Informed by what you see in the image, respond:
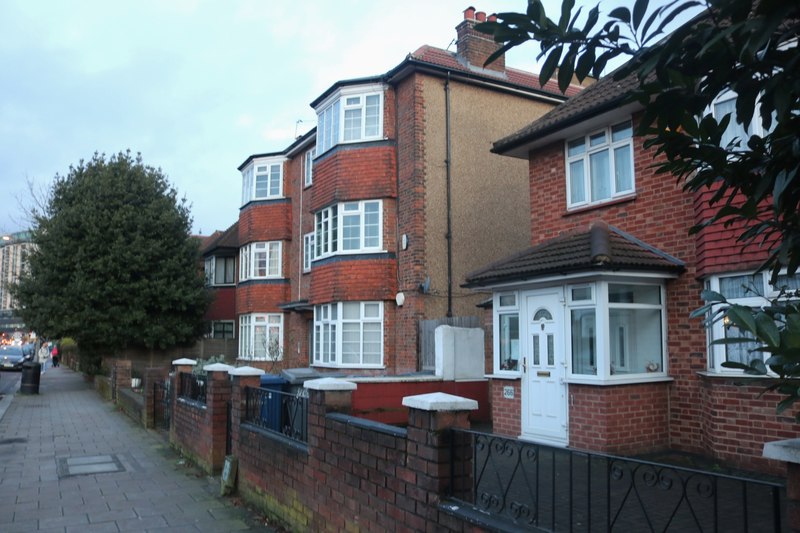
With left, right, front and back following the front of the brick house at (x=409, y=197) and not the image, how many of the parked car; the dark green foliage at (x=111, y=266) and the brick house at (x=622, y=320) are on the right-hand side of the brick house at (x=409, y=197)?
2

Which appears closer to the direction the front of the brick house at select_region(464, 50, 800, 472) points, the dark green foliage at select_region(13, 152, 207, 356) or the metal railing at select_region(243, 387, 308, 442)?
the metal railing

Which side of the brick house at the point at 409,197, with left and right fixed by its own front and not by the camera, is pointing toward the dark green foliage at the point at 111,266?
right

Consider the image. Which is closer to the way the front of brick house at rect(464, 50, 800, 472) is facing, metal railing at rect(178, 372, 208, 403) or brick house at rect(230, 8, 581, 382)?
the metal railing

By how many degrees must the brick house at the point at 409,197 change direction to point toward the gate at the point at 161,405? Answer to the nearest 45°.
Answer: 0° — it already faces it

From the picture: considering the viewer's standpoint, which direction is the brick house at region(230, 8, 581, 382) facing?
facing the viewer and to the left of the viewer

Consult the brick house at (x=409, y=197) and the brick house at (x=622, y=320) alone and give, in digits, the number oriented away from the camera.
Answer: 0

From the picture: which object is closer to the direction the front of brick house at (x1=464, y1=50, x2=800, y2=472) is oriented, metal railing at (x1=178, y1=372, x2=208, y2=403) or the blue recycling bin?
the blue recycling bin

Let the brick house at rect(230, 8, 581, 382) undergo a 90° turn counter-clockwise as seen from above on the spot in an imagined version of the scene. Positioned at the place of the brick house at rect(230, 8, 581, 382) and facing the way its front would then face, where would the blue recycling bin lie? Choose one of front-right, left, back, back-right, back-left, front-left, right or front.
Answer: front-right

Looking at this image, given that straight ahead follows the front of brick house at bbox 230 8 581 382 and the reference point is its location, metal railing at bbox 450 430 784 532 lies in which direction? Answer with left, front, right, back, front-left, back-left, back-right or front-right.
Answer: front-left

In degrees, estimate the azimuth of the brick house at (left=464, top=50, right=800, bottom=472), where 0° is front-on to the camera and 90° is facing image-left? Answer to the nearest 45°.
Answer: approximately 45°
